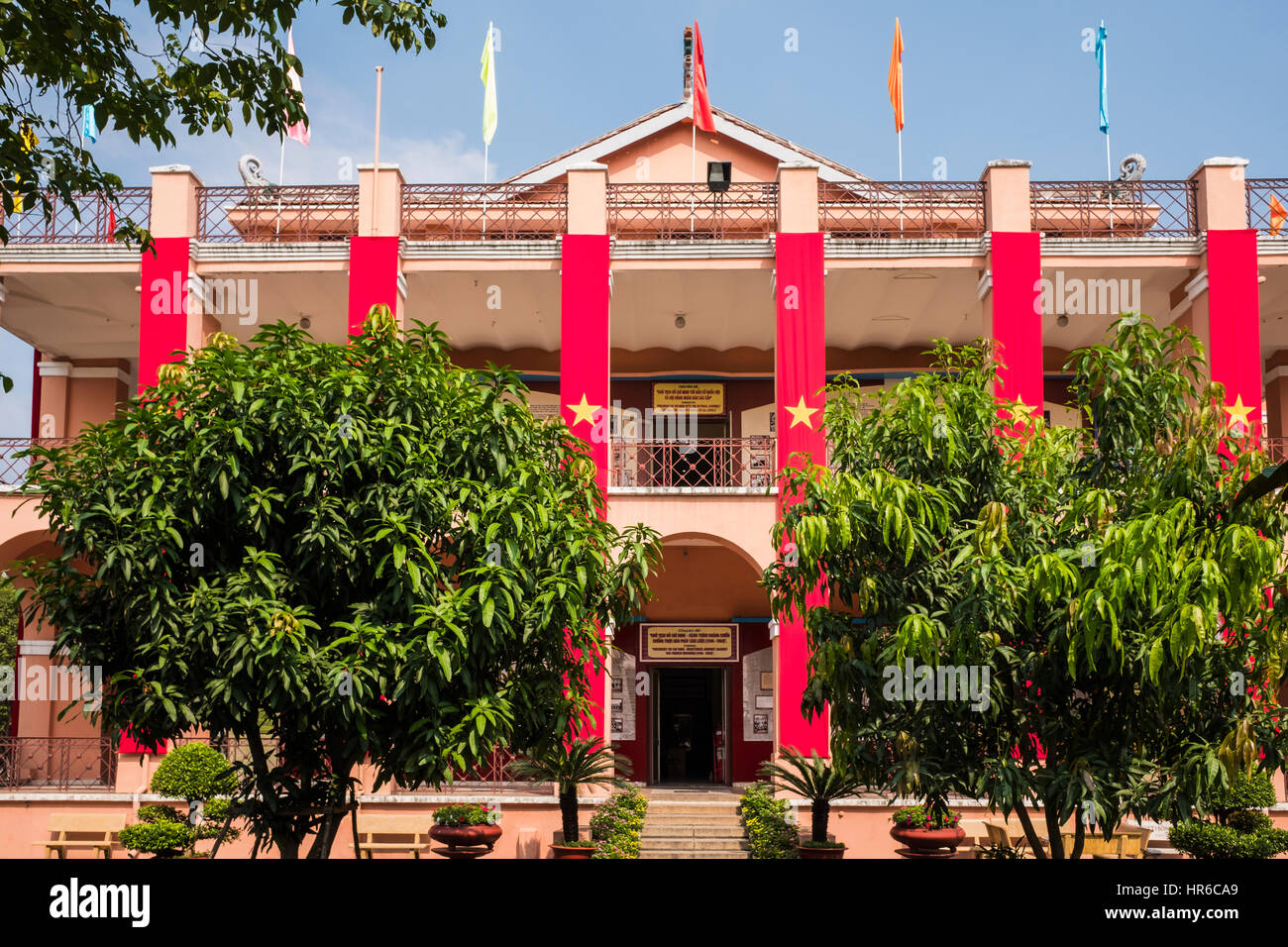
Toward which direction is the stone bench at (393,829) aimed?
toward the camera

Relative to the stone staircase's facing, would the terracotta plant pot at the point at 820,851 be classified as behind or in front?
in front

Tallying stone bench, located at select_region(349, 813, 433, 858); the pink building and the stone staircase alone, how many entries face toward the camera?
3

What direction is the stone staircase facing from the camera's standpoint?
toward the camera

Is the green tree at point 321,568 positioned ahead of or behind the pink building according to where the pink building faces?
ahead

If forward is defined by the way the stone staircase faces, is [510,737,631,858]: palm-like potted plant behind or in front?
in front
